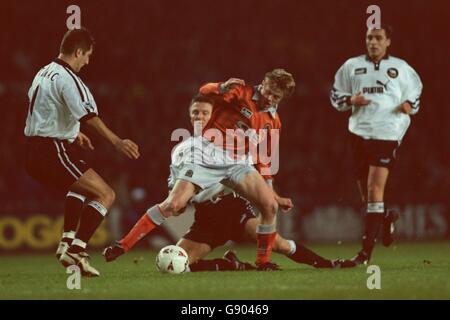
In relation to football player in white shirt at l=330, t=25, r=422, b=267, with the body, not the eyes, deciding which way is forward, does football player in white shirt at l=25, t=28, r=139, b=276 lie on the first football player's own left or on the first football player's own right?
on the first football player's own right

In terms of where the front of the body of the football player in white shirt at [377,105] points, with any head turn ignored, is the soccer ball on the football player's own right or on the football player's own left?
on the football player's own right

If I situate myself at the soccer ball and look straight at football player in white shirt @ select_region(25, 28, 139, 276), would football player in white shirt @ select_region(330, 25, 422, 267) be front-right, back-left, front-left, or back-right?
back-right

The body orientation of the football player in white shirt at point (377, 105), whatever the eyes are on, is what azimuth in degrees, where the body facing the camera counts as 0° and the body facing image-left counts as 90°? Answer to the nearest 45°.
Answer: approximately 0°
